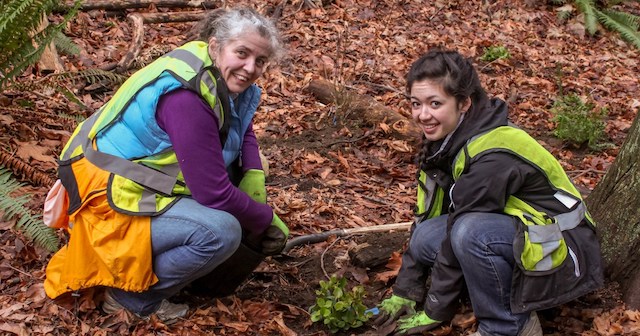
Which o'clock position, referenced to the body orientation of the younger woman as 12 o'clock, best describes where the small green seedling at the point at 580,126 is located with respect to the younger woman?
The small green seedling is roughly at 5 o'clock from the younger woman.

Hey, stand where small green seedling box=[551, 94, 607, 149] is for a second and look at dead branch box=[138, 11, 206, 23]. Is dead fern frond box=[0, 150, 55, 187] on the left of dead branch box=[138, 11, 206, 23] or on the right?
left

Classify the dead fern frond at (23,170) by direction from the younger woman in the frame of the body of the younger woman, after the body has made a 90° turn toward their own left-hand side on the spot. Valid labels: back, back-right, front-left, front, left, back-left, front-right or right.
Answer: back-right

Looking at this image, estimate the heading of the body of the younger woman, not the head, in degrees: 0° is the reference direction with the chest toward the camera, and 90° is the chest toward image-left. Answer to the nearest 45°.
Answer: approximately 45°

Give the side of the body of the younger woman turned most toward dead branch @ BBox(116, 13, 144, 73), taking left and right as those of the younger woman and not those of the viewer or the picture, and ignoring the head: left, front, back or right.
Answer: right

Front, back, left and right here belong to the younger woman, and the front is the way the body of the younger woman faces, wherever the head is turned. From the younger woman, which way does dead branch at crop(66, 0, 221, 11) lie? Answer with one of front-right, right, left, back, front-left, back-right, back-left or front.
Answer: right

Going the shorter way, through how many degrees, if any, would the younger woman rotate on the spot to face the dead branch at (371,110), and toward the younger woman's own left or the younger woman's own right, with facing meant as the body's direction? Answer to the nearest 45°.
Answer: approximately 90° to the younger woman's own right

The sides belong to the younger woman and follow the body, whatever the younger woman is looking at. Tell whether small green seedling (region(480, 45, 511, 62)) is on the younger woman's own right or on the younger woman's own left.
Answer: on the younger woman's own right

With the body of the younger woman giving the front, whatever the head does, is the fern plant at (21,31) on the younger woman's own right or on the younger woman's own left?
on the younger woman's own right

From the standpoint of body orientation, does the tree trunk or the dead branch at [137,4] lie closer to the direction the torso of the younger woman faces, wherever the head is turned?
the dead branch
